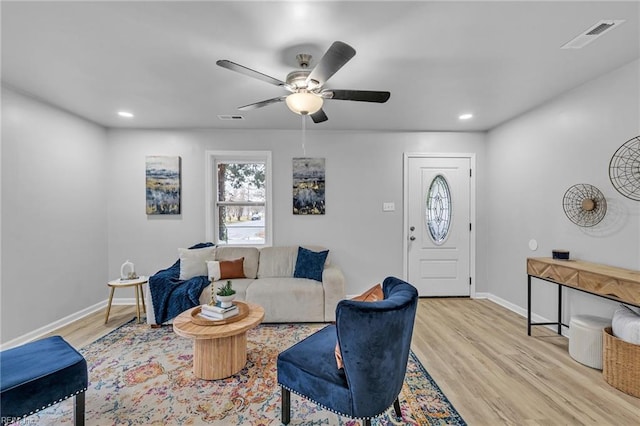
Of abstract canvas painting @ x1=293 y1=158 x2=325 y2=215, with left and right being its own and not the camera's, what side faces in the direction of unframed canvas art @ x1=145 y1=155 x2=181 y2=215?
right

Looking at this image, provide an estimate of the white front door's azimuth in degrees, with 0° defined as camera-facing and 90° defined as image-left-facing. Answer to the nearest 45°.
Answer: approximately 0°

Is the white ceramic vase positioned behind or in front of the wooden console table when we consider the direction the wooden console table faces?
in front

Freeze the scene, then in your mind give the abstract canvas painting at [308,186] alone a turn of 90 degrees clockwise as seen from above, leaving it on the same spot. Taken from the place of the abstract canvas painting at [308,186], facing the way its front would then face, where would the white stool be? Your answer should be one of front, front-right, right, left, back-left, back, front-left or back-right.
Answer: back-left

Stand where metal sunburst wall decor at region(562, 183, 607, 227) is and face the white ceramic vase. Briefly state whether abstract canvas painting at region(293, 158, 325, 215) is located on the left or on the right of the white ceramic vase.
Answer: right

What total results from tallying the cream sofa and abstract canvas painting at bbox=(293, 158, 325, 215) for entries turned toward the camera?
2

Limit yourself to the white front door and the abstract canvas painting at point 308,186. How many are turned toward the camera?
2

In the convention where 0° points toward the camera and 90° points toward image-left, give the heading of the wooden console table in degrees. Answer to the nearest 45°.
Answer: approximately 45°

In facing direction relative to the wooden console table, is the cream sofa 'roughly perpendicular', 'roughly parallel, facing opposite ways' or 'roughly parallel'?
roughly perpendicular

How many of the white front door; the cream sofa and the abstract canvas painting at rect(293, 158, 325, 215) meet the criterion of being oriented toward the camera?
3
